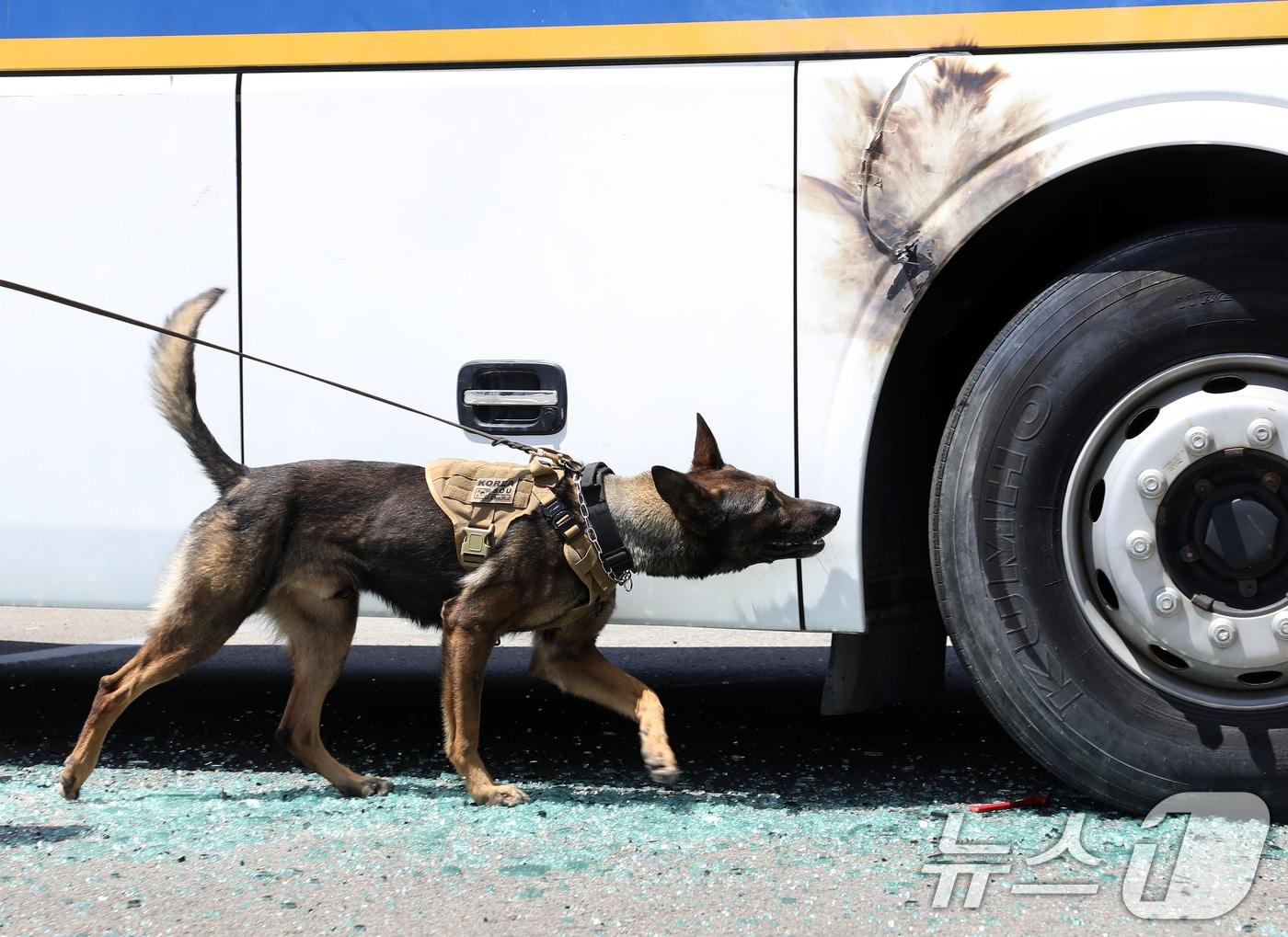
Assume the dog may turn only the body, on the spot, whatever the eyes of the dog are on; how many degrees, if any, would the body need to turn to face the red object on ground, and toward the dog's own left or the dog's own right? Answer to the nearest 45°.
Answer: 0° — it already faces it

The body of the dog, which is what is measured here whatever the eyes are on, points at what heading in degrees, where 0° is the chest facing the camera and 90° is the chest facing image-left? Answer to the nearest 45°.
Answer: approximately 270°
